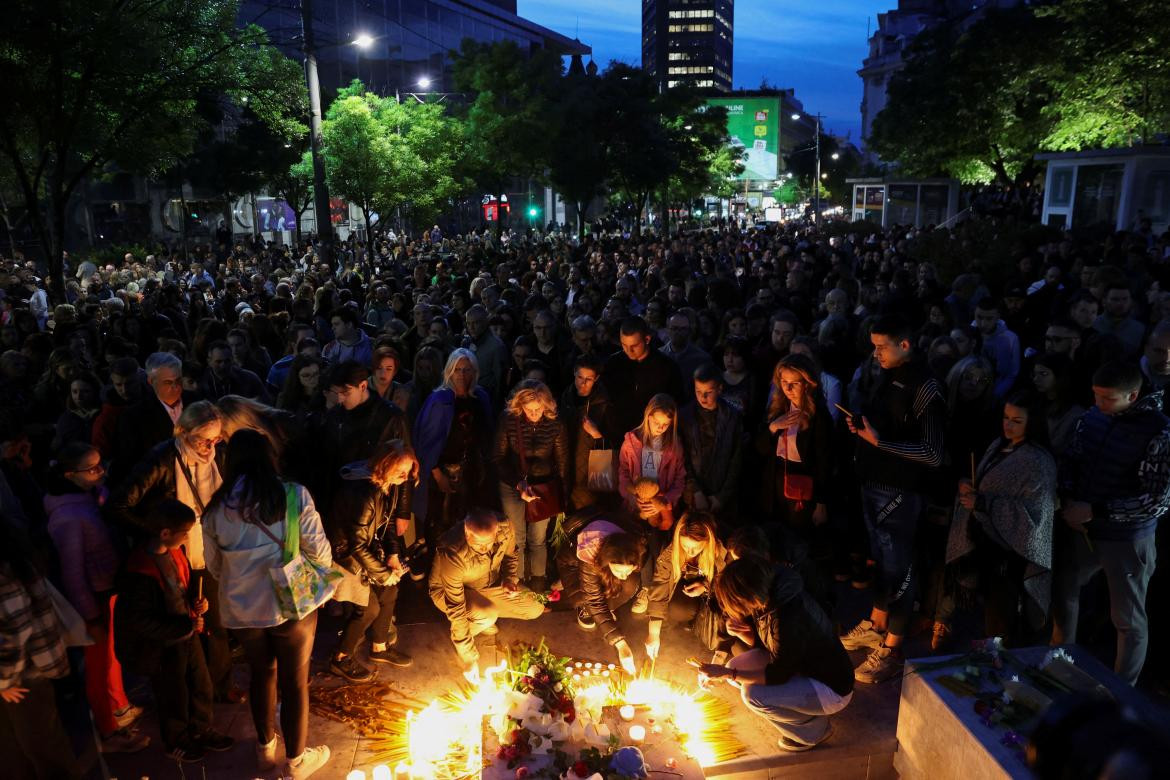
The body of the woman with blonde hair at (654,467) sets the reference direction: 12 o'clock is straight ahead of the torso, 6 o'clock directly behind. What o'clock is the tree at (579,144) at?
The tree is roughly at 6 o'clock from the woman with blonde hair.

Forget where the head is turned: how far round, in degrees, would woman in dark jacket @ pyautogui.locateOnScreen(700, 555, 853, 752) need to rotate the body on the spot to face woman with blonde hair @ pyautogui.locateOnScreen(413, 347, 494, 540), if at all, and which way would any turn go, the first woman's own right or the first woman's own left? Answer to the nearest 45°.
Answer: approximately 45° to the first woman's own right

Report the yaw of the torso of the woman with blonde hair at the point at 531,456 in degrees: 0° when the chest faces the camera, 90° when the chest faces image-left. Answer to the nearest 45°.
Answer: approximately 0°

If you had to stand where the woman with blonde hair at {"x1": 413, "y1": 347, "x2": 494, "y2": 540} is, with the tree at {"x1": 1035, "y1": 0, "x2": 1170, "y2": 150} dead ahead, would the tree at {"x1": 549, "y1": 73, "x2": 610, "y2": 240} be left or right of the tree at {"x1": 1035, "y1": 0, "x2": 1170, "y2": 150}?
left

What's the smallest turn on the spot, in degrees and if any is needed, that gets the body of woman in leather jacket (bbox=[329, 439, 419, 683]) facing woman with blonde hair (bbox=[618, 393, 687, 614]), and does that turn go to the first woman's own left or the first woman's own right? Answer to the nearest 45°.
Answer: approximately 45° to the first woman's own left

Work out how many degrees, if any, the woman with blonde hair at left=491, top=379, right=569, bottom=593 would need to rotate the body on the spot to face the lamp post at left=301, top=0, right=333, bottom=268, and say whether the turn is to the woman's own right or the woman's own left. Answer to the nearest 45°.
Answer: approximately 180°

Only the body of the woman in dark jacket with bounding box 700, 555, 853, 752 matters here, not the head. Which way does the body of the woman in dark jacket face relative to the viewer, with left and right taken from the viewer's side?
facing to the left of the viewer

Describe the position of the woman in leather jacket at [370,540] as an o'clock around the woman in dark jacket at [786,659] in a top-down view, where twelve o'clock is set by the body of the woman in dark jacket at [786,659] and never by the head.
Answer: the woman in leather jacket at [370,540] is roughly at 12 o'clock from the woman in dark jacket at [786,659].

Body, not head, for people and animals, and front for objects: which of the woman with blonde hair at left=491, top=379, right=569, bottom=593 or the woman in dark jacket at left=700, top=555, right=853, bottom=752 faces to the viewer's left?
the woman in dark jacket
